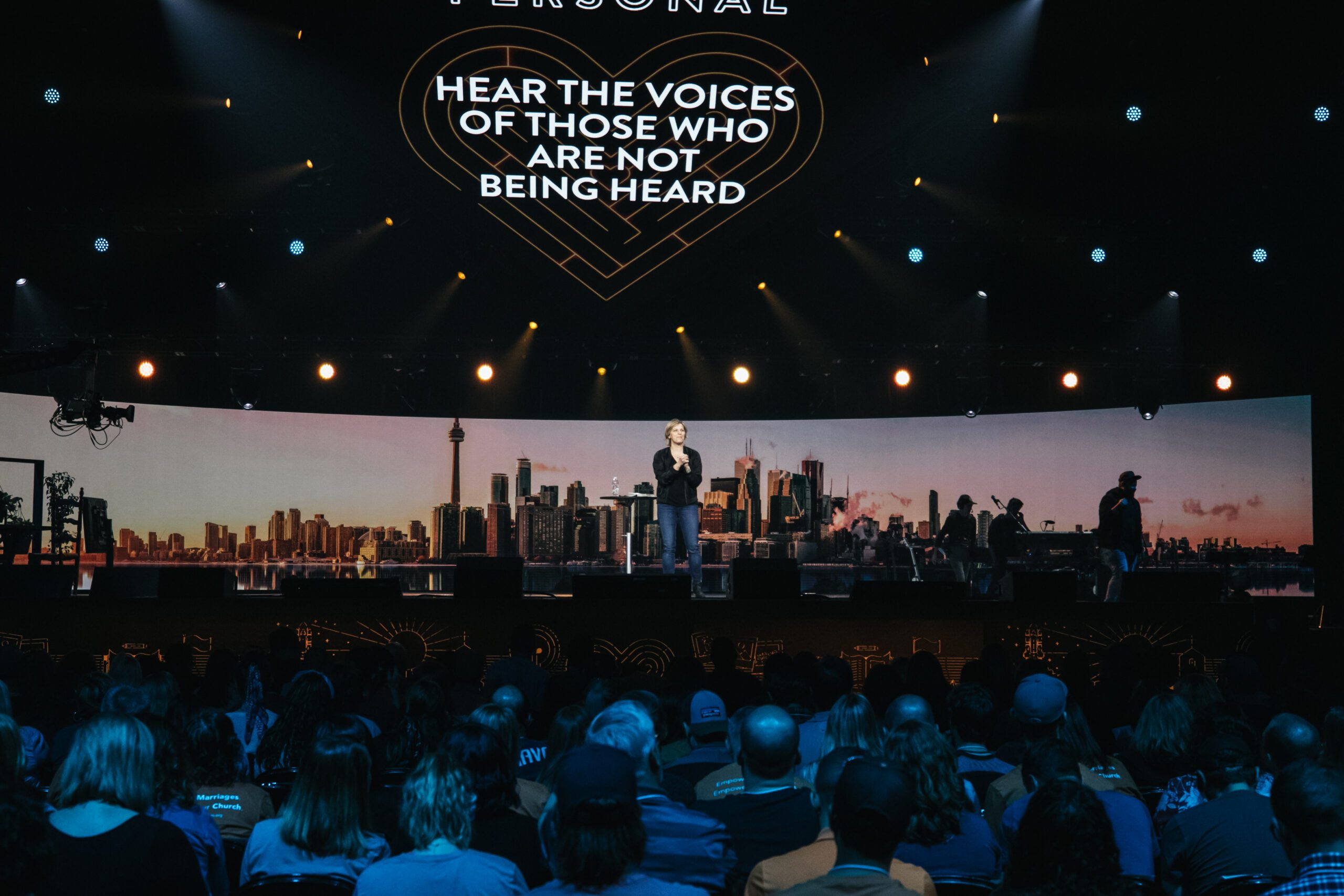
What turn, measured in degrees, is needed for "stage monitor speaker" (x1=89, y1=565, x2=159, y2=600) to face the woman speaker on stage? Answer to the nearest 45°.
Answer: approximately 90° to its right

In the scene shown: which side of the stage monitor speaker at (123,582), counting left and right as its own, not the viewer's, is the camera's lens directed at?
back

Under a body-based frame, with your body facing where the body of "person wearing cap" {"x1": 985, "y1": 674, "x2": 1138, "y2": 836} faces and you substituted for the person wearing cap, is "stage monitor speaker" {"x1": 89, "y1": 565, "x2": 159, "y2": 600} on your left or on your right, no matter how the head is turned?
on your left

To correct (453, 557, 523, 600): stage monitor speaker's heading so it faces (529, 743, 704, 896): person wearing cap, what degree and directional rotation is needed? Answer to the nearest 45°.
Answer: approximately 180°

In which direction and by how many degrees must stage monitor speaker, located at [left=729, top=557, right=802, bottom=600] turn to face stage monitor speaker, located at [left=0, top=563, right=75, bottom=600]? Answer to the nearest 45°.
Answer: approximately 90° to its left

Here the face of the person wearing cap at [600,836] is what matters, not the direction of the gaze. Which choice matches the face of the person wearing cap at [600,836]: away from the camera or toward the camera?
away from the camera

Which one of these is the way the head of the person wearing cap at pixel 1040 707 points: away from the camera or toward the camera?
away from the camera

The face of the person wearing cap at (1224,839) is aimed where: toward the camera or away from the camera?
away from the camera

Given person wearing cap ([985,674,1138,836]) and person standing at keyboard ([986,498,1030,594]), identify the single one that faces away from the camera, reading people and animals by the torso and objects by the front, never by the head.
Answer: person wearing cap ([985,674,1138,836])

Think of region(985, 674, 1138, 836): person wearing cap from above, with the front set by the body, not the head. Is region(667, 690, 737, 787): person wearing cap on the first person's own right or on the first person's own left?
on the first person's own left

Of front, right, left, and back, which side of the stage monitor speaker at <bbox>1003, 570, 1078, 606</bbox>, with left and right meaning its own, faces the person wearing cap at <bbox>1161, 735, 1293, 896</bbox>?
back

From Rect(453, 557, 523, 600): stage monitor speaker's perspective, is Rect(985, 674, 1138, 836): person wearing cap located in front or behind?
behind

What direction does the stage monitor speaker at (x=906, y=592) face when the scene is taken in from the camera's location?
facing away from the viewer

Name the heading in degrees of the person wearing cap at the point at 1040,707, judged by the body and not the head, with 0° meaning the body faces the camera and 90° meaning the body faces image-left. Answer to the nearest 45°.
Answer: approximately 180°
